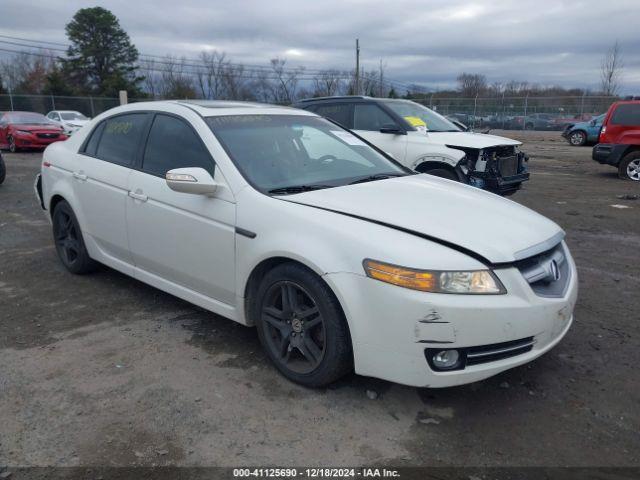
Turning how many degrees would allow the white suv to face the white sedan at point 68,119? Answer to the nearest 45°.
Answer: approximately 180°

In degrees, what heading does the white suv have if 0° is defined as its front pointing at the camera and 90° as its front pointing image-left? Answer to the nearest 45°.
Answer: approximately 315°

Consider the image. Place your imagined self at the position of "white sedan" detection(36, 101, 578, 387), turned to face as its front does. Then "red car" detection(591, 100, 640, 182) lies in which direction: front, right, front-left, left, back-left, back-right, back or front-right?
left

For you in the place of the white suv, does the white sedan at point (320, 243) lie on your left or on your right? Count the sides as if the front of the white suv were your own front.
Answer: on your right

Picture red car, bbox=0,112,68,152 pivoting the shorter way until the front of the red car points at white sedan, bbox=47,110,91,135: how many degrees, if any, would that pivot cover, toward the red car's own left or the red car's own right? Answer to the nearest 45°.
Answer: approximately 135° to the red car's own left

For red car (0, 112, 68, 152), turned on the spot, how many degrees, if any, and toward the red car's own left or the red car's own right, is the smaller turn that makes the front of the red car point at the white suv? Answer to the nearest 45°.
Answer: approximately 45° to the red car's own right

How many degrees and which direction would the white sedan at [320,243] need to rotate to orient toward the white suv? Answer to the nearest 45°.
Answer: approximately 135° to its left

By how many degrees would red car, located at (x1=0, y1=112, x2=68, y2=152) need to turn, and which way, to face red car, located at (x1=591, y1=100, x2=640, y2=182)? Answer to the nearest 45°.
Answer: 0° — it already faces it

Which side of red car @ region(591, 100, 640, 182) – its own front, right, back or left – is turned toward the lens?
right
